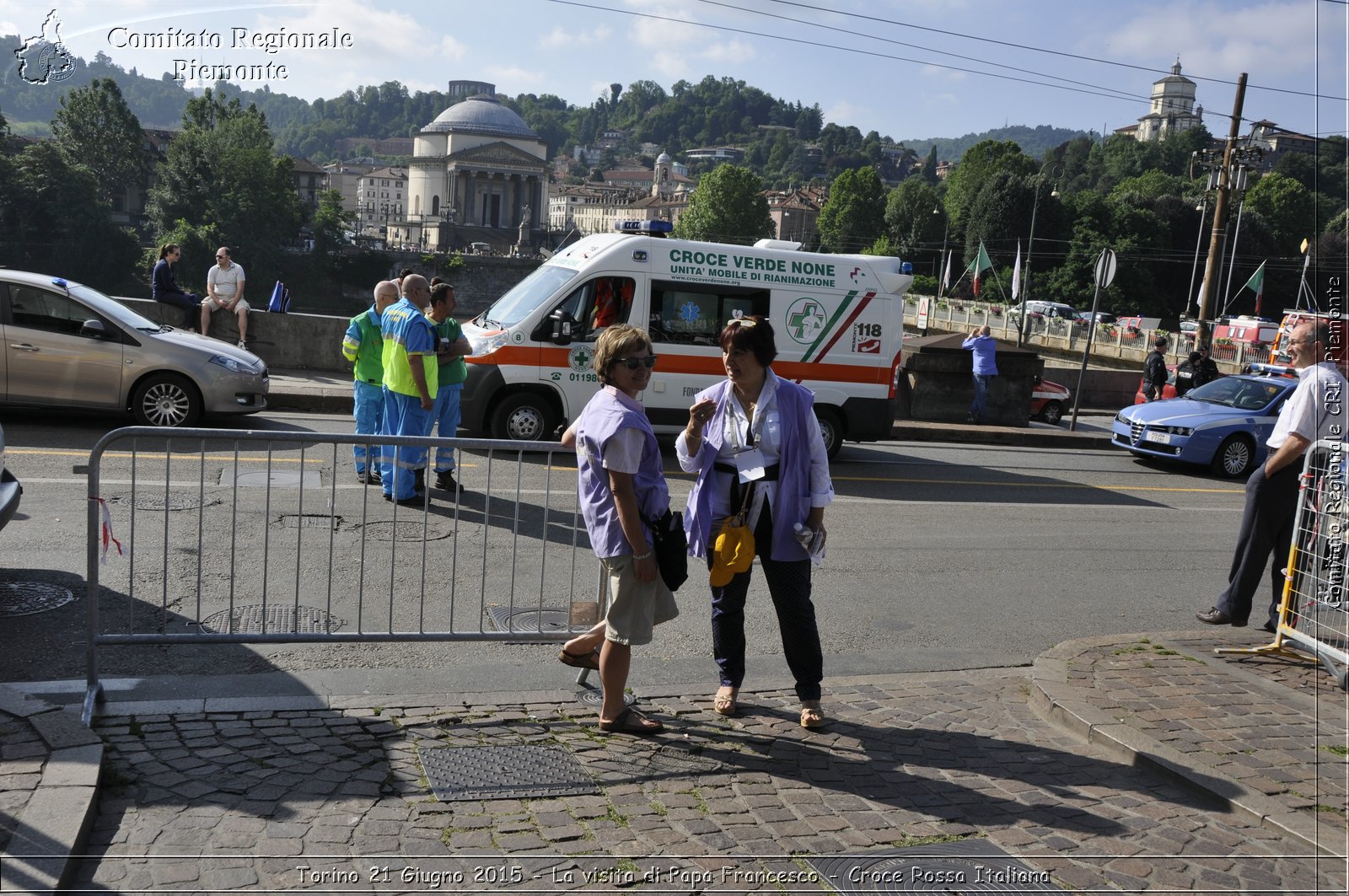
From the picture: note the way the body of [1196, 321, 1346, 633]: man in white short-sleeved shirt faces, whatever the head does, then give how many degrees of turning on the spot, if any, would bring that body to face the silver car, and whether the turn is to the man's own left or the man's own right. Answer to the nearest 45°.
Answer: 0° — they already face it

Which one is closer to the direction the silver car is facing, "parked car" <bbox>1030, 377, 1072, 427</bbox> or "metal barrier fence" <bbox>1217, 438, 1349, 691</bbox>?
the parked car

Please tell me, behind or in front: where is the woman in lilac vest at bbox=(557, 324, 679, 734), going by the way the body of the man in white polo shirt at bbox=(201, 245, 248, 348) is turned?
in front

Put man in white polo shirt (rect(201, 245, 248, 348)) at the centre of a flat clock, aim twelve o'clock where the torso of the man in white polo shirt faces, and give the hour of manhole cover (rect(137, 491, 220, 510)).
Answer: The manhole cover is roughly at 12 o'clock from the man in white polo shirt.

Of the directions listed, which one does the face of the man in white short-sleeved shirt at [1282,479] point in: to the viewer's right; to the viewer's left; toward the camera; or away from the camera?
to the viewer's left

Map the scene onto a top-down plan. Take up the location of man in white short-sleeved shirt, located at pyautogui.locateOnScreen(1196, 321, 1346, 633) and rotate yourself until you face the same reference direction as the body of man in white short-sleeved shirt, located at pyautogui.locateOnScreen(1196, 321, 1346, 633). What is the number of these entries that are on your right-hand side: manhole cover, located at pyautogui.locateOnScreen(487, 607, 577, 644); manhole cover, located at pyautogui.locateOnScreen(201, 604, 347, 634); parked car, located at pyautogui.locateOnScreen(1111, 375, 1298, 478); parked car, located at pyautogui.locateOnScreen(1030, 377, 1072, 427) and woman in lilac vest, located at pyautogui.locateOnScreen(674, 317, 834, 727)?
2

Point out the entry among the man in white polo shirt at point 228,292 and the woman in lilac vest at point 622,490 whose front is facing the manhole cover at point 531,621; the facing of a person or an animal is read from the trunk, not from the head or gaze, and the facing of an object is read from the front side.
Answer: the man in white polo shirt

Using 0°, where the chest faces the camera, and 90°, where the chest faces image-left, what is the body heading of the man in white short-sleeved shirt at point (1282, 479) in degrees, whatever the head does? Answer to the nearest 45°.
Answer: approximately 90°

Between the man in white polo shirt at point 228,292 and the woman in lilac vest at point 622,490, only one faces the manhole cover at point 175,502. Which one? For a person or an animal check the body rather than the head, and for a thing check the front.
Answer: the man in white polo shirt

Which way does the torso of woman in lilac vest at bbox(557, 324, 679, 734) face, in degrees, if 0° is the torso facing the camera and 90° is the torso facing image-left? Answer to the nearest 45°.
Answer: approximately 270°

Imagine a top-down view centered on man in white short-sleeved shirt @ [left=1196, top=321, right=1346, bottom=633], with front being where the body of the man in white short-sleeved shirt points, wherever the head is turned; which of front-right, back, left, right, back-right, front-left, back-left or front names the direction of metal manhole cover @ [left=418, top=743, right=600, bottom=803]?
front-left

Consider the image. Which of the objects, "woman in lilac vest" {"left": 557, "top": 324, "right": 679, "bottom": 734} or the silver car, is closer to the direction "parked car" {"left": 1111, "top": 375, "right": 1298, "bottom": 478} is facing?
the silver car

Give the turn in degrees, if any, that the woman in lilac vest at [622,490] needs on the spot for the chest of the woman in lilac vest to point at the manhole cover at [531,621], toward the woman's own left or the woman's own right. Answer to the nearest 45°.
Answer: approximately 90° to the woman's own left

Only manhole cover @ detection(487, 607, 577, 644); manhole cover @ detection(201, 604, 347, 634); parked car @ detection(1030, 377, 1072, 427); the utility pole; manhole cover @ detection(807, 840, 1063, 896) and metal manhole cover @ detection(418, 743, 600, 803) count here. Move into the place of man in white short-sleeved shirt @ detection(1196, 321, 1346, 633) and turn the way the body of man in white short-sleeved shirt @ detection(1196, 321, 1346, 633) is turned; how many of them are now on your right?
2

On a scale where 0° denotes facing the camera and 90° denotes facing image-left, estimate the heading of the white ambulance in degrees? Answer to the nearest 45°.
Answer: approximately 90°

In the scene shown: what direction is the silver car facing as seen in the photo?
to the viewer's right

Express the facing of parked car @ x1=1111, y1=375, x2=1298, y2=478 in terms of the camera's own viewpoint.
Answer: facing the viewer and to the left of the viewer

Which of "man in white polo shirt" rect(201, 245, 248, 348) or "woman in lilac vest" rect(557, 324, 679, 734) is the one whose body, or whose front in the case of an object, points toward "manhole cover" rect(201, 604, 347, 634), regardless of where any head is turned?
the man in white polo shirt
